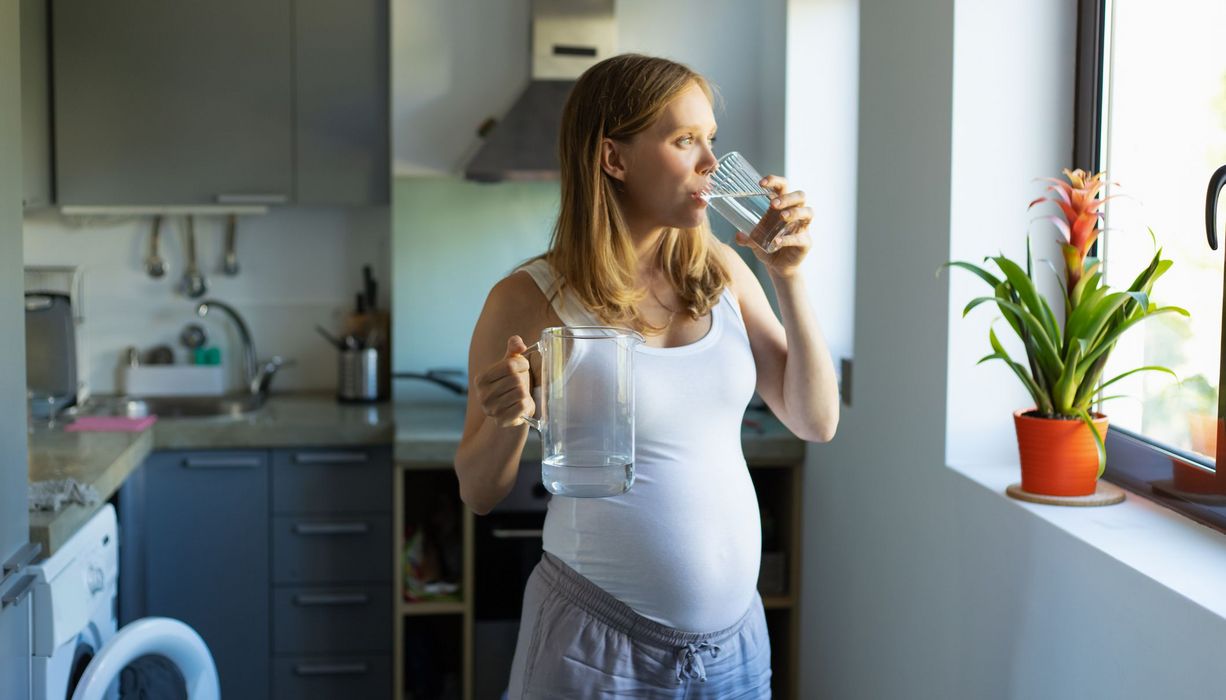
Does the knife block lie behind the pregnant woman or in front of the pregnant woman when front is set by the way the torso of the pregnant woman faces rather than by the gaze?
behind

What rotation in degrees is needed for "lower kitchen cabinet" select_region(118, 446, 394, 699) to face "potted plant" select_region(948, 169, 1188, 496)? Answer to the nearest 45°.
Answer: approximately 45° to its left

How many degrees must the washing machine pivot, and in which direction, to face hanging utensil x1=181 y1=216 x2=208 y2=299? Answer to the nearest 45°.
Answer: approximately 135° to its left

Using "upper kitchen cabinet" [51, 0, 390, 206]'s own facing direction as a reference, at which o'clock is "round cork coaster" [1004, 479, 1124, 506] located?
The round cork coaster is roughly at 11 o'clock from the upper kitchen cabinet.

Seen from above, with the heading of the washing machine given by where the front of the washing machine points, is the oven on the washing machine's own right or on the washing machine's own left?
on the washing machine's own left

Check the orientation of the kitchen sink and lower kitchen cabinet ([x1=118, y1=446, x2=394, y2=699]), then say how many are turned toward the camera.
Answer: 2

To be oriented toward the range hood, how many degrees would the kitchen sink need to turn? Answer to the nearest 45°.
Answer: approximately 45° to its left

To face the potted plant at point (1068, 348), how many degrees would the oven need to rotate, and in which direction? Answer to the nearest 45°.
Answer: approximately 45° to its left

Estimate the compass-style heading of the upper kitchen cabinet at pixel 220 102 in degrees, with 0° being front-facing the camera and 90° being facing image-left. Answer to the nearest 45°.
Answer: approximately 0°

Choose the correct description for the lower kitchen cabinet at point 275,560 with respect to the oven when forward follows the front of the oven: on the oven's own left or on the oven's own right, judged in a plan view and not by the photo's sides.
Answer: on the oven's own right

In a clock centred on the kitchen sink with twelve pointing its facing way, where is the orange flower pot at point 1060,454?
The orange flower pot is roughly at 11 o'clock from the kitchen sink.
